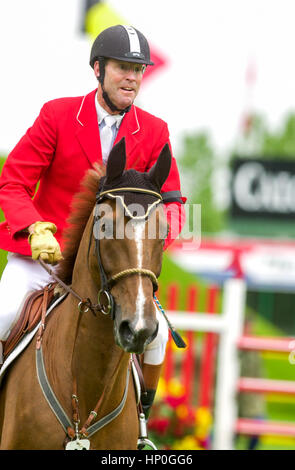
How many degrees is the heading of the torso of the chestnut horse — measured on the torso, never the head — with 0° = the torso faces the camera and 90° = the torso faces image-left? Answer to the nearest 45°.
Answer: approximately 315°

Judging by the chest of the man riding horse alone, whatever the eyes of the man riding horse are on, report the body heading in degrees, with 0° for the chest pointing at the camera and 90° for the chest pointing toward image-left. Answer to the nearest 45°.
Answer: approximately 315°

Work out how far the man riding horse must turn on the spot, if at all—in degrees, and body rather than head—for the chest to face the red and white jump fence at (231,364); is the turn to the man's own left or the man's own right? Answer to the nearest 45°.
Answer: approximately 135° to the man's own left
